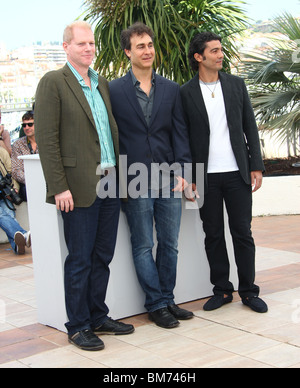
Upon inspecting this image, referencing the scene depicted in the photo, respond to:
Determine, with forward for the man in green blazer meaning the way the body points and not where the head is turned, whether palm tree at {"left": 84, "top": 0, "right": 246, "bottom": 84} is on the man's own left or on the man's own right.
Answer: on the man's own left

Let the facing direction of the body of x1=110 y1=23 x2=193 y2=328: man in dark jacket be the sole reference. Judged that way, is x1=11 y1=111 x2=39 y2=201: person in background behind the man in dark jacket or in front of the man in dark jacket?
behind

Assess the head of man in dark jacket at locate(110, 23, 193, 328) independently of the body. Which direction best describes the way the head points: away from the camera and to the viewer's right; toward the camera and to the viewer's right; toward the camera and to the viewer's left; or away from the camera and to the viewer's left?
toward the camera and to the viewer's right

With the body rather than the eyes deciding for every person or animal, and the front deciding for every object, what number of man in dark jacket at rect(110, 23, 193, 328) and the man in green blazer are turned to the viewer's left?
0

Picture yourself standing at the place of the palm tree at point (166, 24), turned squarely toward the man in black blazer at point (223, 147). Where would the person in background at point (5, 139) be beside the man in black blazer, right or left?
right

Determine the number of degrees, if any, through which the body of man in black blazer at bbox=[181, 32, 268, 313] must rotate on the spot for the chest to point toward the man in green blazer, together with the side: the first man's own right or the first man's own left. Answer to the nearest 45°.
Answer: approximately 45° to the first man's own right

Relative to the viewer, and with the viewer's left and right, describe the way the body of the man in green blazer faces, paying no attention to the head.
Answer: facing the viewer and to the right of the viewer

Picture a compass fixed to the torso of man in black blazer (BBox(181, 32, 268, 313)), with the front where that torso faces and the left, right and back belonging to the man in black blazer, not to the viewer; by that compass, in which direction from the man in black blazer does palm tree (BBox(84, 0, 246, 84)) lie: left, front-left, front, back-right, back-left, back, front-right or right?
back

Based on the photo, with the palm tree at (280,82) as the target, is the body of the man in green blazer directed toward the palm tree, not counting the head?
no

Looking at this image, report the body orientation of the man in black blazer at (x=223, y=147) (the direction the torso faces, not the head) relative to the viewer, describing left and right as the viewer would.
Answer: facing the viewer

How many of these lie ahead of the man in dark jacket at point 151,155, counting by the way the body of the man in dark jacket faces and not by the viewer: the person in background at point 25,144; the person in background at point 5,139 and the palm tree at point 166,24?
0

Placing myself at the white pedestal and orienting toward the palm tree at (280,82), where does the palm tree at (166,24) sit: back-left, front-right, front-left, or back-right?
front-left

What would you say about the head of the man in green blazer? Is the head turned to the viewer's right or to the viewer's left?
to the viewer's right

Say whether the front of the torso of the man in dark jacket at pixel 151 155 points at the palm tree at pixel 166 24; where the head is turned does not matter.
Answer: no

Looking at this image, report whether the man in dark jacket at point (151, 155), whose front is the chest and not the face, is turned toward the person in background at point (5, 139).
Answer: no

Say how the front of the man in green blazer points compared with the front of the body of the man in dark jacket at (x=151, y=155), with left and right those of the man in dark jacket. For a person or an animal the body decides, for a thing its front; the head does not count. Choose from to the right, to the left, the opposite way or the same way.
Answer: the same way
